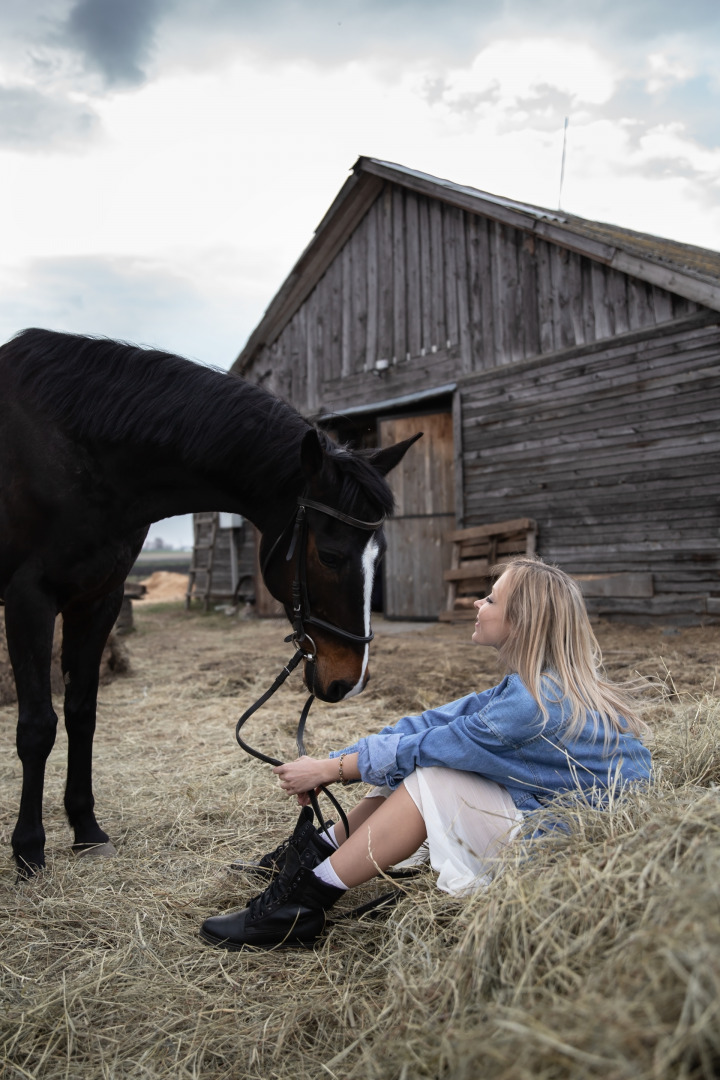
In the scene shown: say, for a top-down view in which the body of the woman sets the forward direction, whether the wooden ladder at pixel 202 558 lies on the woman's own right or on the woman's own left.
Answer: on the woman's own right

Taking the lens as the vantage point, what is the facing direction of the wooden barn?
facing the viewer and to the left of the viewer

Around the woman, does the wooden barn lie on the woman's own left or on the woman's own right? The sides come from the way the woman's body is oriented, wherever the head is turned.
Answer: on the woman's own right

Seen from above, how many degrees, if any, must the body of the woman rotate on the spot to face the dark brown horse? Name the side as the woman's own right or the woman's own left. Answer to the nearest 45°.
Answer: approximately 45° to the woman's own right

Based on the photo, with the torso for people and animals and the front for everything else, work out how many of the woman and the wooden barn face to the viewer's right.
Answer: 0

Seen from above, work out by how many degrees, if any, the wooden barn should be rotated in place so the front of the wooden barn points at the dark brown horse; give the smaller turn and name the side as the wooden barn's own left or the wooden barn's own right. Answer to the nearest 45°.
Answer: approximately 45° to the wooden barn's own left

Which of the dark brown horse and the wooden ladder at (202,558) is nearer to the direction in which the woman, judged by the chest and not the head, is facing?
the dark brown horse

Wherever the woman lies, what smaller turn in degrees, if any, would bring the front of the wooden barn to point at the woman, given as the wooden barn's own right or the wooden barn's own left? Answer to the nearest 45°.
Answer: approximately 45° to the wooden barn's own left

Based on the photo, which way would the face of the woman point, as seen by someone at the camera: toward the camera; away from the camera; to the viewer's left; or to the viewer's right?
to the viewer's left

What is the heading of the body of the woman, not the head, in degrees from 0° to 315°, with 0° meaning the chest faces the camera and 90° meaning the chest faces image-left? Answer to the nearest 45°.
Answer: approximately 90°

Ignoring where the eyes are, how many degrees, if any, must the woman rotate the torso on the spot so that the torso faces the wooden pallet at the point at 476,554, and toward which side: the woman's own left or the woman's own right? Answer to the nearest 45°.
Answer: approximately 90° to the woman's own right
